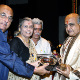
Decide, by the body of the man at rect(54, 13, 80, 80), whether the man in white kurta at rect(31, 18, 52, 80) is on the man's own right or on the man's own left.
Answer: on the man's own right

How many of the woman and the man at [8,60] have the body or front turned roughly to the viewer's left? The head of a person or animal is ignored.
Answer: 0

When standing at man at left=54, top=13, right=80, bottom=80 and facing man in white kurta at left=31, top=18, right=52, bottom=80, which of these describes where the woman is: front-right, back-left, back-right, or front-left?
front-left

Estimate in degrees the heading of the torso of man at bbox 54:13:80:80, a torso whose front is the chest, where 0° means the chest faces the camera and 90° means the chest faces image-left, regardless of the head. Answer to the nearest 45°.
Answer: approximately 45°

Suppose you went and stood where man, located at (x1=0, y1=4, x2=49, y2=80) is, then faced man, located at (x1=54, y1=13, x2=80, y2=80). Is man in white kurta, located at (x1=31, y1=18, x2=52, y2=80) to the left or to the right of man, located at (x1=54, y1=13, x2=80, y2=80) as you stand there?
left

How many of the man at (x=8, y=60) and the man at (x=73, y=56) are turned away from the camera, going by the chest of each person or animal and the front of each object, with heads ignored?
0

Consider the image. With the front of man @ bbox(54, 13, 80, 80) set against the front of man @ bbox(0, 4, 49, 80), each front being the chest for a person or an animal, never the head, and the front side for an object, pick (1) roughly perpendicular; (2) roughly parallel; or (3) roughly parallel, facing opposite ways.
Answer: roughly perpendicular

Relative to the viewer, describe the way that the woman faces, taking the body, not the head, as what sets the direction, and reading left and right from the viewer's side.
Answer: facing the viewer and to the right of the viewer

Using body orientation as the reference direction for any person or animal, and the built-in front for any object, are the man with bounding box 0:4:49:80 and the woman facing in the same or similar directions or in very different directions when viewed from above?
same or similar directions

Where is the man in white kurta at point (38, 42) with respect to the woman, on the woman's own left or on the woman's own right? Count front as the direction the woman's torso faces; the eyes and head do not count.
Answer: on the woman's own left

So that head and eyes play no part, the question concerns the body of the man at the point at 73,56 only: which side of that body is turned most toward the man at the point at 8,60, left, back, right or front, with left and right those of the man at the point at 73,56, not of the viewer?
front

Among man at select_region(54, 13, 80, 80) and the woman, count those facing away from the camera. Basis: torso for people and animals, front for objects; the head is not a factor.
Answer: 0
